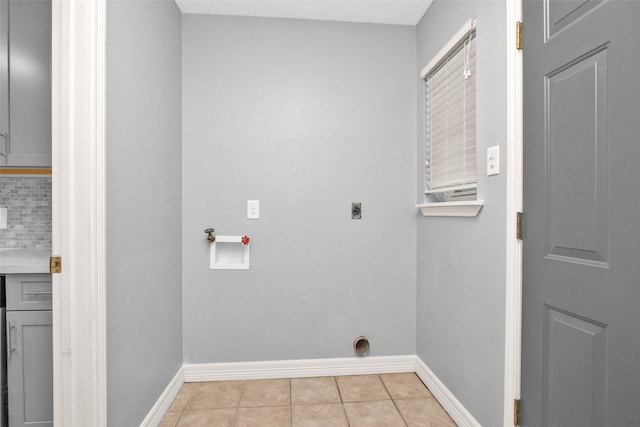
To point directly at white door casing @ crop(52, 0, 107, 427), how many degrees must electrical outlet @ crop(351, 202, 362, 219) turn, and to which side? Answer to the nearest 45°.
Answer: approximately 45° to its right

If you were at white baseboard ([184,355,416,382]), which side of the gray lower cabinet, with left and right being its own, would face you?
left

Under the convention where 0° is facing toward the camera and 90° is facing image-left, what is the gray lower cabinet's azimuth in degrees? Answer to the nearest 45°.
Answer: approximately 0°

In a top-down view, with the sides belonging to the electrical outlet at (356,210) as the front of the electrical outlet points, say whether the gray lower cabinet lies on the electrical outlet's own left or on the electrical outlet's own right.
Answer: on the electrical outlet's own right

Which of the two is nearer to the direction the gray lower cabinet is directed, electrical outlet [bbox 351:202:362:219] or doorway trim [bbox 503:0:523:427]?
the doorway trim

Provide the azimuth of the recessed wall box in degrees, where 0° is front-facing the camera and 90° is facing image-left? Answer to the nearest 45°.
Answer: approximately 0°

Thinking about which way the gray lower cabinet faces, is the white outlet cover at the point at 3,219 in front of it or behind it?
behind

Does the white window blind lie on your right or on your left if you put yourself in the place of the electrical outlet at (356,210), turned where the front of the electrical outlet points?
on your left

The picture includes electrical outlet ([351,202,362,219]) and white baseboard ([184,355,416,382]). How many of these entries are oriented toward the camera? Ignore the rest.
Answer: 2
